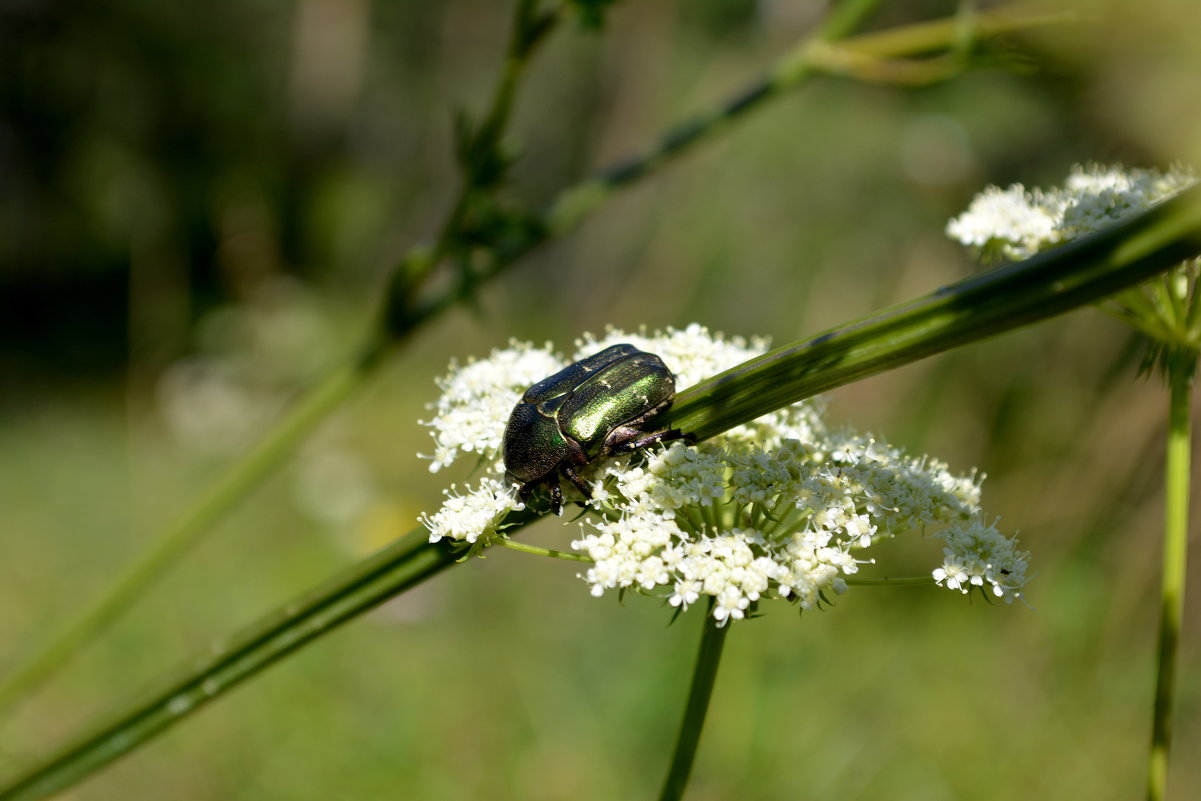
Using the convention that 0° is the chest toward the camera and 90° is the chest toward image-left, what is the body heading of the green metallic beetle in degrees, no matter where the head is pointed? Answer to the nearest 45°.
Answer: approximately 45°
